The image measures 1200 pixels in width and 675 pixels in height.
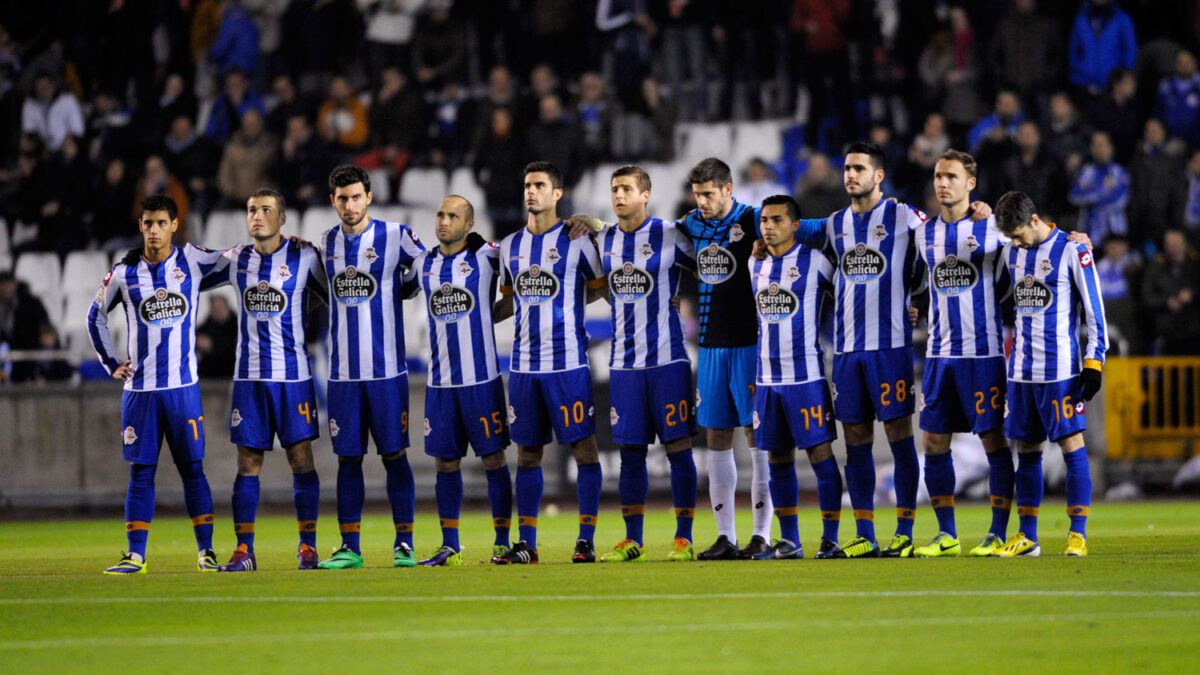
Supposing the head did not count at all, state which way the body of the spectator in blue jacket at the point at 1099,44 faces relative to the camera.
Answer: toward the camera

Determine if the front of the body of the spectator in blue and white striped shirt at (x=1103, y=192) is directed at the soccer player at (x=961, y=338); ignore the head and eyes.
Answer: yes

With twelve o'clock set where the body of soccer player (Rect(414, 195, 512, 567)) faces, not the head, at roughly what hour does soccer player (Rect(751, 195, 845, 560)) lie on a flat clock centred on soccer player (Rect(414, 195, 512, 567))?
soccer player (Rect(751, 195, 845, 560)) is roughly at 8 o'clock from soccer player (Rect(414, 195, 512, 567)).

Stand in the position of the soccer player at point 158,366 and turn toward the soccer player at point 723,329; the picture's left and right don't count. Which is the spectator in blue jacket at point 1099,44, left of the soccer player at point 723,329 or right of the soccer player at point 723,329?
left

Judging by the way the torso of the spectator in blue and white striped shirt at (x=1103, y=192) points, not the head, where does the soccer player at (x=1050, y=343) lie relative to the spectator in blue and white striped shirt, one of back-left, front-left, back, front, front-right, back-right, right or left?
front

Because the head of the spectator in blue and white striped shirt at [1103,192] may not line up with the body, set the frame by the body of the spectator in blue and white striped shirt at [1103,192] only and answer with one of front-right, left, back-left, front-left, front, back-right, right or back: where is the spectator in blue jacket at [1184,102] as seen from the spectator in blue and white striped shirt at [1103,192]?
back-left

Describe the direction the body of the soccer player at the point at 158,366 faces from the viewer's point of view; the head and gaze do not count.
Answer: toward the camera

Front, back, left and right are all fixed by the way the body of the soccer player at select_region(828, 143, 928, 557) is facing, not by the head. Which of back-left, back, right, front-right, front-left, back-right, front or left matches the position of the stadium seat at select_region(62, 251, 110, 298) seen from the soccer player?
right

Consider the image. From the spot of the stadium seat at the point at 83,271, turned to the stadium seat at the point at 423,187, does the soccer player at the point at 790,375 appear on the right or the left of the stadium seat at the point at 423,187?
right

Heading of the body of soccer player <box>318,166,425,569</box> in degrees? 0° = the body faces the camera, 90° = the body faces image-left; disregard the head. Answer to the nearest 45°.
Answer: approximately 45°

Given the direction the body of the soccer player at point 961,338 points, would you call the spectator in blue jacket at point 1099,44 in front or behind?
behind

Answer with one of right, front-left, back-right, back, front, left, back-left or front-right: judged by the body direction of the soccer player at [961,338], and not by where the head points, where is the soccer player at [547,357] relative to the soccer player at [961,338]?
front-right

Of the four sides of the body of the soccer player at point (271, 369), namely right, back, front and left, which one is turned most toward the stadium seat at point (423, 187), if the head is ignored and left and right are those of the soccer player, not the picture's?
back

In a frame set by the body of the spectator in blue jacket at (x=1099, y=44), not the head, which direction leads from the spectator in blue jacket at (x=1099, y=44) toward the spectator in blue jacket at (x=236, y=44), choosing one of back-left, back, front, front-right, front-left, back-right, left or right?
right
